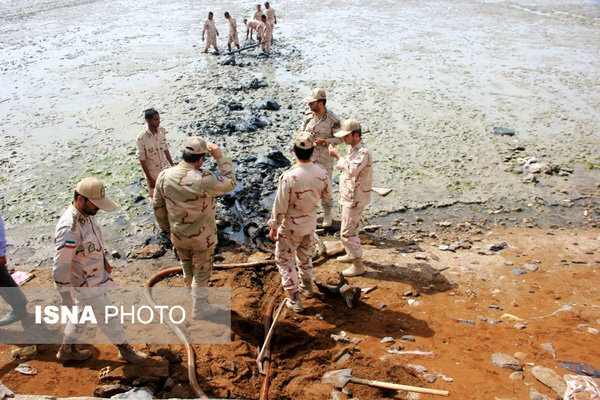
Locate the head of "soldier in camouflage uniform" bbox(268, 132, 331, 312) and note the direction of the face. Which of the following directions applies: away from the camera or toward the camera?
away from the camera

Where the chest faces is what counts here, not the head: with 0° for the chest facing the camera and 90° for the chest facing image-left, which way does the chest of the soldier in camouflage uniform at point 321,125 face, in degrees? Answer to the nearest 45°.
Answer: approximately 45°

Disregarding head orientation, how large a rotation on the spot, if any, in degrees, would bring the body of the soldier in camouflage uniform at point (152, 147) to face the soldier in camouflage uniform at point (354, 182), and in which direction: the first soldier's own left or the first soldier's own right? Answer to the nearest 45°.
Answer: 0° — they already face them

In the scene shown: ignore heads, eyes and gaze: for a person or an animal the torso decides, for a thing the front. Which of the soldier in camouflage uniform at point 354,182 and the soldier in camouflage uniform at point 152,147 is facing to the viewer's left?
the soldier in camouflage uniform at point 354,182

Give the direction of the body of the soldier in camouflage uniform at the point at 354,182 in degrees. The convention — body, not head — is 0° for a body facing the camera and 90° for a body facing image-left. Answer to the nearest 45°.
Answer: approximately 90°

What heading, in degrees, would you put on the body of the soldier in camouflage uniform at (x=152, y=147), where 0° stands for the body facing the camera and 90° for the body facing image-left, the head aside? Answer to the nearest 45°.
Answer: approximately 315°

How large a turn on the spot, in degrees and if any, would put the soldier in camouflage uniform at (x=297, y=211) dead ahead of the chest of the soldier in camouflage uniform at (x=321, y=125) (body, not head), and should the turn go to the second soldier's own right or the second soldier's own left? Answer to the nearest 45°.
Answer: approximately 45° to the second soldier's own left

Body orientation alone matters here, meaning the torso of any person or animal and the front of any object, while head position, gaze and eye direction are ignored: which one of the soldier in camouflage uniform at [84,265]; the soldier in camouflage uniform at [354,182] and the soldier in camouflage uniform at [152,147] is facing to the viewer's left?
the soldier in camouflage uniform at [354,182]
